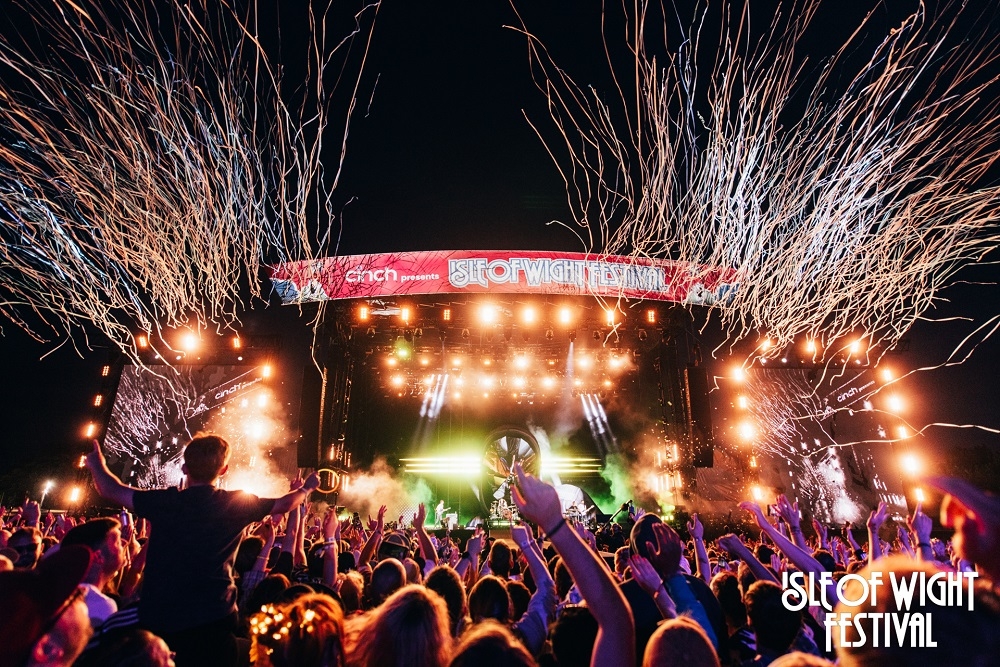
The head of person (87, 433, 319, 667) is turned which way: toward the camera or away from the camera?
away from the camera

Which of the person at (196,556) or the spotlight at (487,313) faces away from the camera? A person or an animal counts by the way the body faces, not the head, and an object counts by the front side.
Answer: the person

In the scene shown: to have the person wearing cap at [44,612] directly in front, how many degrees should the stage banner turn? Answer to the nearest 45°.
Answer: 0° — it already faces them

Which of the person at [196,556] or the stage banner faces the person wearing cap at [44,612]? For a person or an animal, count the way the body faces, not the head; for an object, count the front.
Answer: the stage banner

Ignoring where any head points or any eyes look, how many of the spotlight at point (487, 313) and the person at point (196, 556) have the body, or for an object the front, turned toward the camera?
1

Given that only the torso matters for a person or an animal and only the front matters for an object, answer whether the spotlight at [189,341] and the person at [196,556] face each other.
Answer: yes

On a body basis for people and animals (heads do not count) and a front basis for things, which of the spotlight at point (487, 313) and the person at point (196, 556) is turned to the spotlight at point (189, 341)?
the person

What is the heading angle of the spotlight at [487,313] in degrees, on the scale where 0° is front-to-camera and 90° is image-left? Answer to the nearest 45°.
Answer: approximately 0°

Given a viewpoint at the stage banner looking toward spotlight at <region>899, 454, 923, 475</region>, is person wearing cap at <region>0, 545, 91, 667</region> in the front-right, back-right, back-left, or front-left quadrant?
back-right

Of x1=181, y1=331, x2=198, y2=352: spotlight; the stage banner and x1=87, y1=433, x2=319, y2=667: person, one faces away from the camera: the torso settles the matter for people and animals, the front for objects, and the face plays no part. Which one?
the person

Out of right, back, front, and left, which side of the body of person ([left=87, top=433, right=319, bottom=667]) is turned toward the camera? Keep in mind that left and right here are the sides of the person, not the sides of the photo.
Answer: back

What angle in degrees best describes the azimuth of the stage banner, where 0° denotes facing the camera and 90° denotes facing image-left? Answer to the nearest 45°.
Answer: approximately 0°
